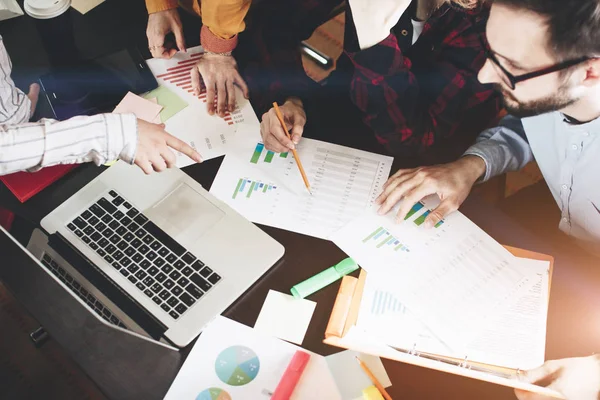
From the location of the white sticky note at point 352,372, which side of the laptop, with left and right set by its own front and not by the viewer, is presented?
right

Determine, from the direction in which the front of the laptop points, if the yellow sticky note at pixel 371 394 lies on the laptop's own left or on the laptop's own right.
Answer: on the laptop's own right

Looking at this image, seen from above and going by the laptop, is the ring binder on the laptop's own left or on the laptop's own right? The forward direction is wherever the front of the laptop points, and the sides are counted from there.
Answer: on the laptop's own right

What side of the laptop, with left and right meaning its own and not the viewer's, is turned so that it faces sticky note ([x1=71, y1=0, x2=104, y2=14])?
left

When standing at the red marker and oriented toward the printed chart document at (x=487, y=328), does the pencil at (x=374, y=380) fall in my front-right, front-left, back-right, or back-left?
front-right

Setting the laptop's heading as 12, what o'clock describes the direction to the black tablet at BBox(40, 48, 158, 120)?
The black tablet is roughly at 9 o'clock from the laptop.

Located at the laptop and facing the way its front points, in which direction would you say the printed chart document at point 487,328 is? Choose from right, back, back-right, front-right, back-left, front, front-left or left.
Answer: front-right

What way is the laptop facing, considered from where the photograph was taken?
facing away from the viewer and to the right of the viewer
